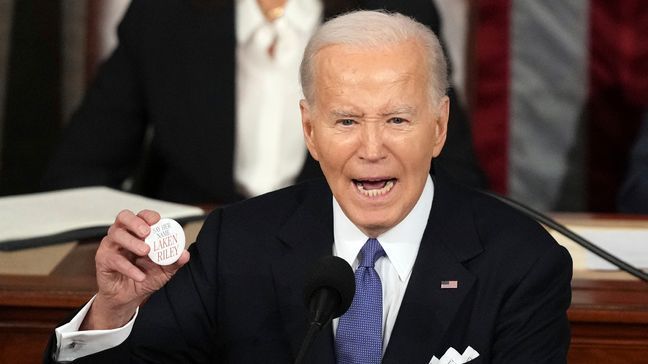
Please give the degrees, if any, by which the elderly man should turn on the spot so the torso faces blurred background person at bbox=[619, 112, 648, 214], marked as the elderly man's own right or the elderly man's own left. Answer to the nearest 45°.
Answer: approximately 135° to the elderly man's own left

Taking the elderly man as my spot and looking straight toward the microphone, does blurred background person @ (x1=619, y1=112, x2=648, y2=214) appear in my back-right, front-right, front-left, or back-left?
back-left

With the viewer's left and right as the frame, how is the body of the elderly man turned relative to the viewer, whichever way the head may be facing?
facing the viewer

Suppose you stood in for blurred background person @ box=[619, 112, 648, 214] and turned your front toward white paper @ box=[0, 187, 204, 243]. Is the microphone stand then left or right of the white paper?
left

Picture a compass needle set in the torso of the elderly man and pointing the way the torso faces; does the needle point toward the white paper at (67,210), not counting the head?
no

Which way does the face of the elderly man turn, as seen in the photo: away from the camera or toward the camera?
toward the camera
